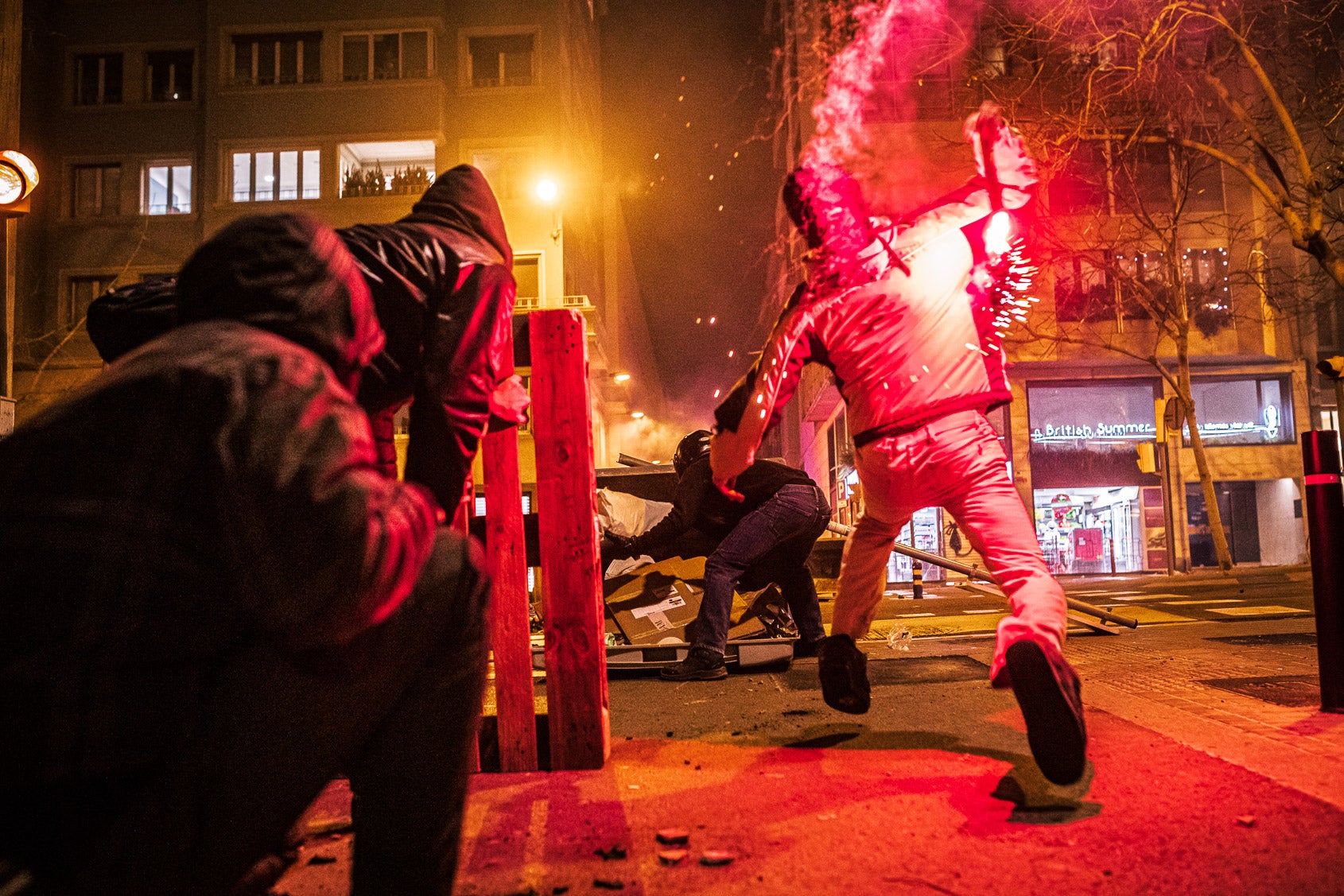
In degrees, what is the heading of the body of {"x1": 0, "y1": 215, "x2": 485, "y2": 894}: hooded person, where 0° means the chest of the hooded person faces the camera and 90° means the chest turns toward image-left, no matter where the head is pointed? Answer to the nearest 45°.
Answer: approximately 225°

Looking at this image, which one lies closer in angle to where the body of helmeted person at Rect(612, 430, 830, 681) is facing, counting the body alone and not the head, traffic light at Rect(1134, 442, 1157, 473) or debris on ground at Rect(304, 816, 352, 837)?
the debris on ground

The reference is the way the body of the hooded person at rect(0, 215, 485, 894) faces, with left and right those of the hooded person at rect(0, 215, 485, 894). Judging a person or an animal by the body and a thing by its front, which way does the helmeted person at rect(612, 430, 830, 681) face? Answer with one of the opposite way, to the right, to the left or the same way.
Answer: to the left

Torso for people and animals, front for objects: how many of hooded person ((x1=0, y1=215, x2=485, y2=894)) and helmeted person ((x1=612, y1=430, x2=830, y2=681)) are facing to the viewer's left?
1

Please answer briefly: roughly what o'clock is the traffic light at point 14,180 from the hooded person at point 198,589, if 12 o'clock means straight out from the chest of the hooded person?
The traffic light is roughly at 10 o'clock from the hooded person.

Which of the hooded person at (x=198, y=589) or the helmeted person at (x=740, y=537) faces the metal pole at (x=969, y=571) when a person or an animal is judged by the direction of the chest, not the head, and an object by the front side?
the hooded person at (x=198, y=589)

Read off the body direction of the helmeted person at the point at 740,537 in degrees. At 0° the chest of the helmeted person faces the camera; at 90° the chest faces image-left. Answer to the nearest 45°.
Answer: approximately 90°
